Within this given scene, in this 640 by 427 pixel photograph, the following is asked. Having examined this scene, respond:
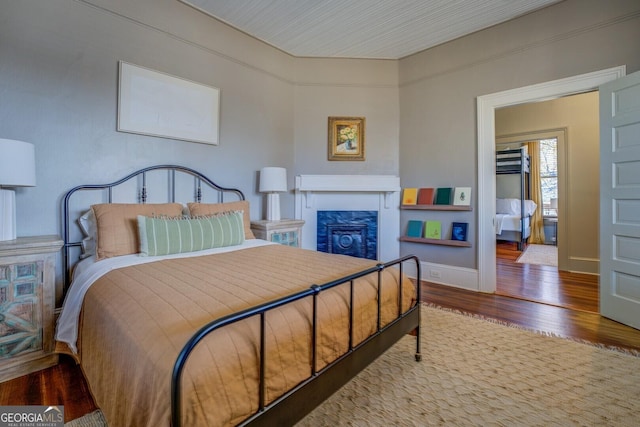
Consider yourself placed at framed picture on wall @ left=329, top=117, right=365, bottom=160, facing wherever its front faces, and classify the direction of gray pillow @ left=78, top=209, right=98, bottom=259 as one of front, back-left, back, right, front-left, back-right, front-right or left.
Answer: front-right

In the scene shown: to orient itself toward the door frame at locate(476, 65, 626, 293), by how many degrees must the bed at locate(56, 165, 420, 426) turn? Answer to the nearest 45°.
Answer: approximately 90° to its left

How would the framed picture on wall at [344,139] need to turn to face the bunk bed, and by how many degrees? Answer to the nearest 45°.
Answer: approximately 135° to its left

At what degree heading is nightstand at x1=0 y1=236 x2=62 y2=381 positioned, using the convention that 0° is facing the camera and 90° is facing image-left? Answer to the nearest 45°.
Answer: approximately 315°

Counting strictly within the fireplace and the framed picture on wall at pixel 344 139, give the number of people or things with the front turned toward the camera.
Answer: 2

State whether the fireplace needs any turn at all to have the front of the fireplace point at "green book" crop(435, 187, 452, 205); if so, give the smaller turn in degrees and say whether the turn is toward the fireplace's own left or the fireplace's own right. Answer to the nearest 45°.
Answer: approximately 90° to the fireplace's own left

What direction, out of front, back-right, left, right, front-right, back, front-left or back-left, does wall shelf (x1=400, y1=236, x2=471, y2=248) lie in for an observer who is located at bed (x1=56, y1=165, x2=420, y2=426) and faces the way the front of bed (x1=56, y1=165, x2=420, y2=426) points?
left

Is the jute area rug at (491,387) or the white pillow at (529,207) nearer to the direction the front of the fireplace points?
the jute area rug

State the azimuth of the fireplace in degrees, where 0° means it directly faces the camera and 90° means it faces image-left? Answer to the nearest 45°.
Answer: approximately 0°

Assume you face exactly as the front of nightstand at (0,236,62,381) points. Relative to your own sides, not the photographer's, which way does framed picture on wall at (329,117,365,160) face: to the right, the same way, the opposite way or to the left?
to the right

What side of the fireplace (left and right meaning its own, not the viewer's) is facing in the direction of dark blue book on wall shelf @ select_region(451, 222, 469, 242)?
left
